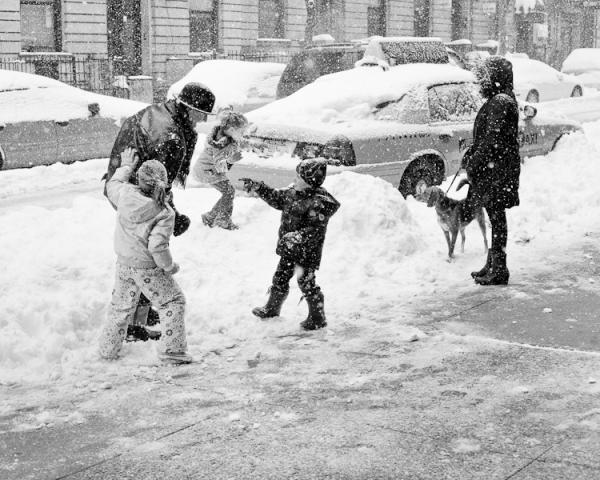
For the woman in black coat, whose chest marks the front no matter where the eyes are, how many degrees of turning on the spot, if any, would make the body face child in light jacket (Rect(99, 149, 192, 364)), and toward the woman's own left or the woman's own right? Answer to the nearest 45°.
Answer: approximately 45° to the woman's own left

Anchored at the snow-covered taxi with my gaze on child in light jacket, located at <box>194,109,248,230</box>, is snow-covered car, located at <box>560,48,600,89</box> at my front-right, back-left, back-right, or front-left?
back-right

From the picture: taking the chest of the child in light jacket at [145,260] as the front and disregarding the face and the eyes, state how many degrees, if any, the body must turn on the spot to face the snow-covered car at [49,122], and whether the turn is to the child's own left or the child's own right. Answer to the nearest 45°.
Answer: approximately 45° to the child's own left

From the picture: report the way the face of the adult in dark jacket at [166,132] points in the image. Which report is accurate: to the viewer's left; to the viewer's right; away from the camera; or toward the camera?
to the viewer's right

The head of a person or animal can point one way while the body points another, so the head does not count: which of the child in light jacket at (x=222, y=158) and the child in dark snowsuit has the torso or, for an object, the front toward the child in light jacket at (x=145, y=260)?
the child in dark snowsuit

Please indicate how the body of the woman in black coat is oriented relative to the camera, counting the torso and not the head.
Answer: to the viewer's left

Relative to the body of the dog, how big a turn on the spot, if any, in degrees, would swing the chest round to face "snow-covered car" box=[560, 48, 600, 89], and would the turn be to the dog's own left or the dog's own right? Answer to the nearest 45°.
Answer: approximately 135° to the dog's own right

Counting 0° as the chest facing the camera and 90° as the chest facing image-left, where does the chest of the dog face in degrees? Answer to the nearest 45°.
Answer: approximately 45°
